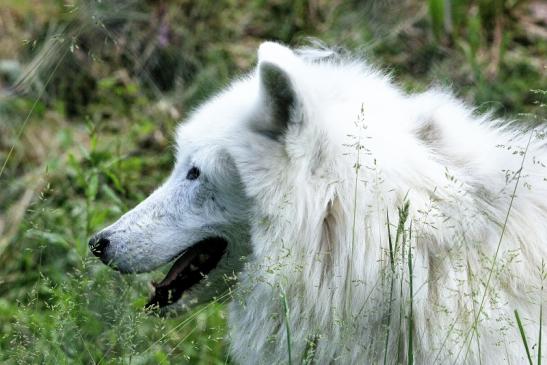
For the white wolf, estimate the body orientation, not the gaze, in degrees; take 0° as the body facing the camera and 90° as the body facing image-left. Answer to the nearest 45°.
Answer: approximately 90°
